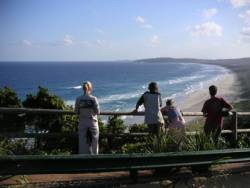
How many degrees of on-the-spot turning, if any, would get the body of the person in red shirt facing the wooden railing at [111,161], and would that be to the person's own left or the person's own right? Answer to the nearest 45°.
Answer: approximately 180°

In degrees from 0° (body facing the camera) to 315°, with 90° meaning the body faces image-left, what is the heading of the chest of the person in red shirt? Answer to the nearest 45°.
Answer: approximately 180°

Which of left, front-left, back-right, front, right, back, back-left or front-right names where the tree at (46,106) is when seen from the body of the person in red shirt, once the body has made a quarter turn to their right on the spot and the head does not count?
back-left
